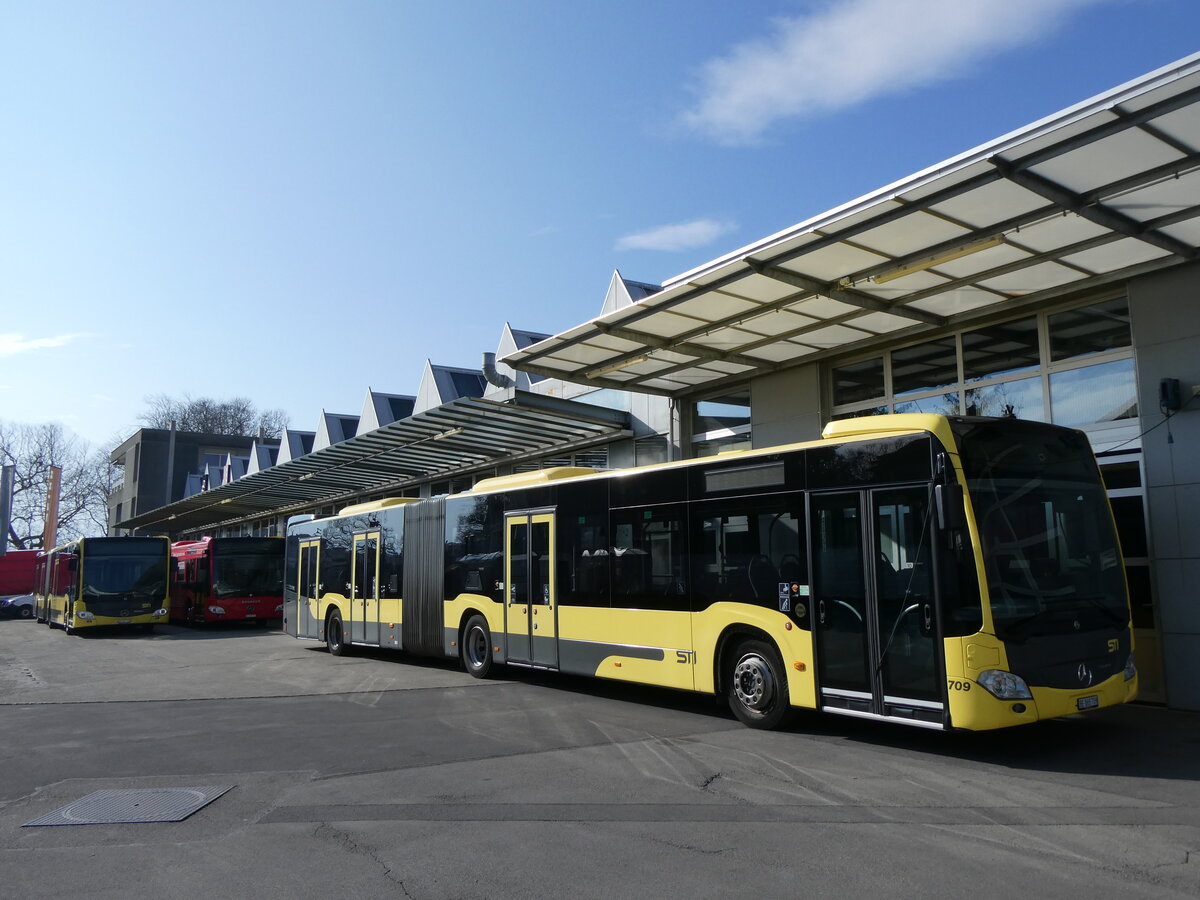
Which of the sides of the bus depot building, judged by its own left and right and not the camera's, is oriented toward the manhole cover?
front

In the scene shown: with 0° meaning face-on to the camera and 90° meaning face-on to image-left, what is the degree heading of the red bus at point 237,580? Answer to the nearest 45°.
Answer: approximately 0°

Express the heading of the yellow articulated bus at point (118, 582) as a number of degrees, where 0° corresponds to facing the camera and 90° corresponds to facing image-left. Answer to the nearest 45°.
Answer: approximately 0°

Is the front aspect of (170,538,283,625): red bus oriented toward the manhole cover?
yes

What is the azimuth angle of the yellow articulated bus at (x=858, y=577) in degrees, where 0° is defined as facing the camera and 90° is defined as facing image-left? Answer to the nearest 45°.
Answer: approximately 315°

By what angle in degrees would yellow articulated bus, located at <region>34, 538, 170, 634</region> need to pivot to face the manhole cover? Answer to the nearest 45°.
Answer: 0° — it already faces it

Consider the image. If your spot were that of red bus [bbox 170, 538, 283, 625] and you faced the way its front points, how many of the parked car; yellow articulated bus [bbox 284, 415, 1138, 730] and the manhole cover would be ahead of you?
2

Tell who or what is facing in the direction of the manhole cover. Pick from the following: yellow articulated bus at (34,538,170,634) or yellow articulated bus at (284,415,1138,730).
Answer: yellow articulated bus at (34,538,170,634)

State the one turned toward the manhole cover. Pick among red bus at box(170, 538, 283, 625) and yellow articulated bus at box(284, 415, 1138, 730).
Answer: the red bus

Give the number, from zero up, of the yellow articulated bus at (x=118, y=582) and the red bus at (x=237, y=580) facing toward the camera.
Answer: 2
